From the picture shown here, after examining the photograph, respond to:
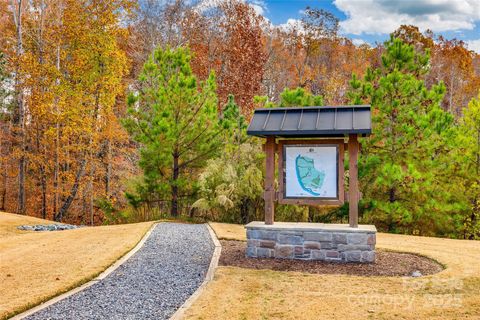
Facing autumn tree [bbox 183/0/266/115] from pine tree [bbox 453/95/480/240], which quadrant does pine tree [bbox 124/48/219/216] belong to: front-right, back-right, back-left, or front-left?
front-left

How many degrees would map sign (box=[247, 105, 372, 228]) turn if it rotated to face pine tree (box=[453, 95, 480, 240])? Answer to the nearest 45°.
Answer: approximately 135° to its left

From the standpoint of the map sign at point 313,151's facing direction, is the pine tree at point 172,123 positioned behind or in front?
behind

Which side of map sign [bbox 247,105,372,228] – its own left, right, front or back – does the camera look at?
front

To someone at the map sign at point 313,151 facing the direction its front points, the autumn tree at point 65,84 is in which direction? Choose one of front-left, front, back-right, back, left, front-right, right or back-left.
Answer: back-right

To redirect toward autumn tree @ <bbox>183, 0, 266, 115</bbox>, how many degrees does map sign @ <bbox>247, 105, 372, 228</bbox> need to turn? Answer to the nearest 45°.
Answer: approximately 180°

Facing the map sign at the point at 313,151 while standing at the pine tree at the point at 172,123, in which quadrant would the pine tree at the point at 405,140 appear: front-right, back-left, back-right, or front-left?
front-left

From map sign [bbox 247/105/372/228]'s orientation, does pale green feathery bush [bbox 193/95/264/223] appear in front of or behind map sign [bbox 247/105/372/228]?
behind

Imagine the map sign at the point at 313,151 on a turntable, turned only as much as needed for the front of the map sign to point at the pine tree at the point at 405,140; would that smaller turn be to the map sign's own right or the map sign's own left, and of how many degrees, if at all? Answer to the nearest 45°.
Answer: approximately 135° to the map sign's own left

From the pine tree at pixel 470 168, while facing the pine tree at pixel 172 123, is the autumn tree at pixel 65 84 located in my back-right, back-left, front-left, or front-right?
front-right
